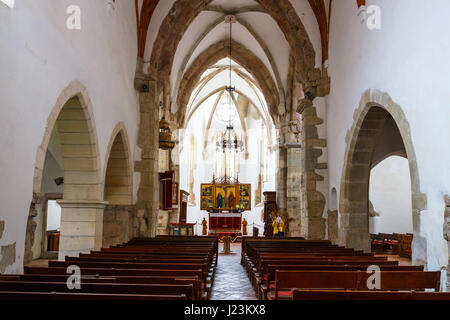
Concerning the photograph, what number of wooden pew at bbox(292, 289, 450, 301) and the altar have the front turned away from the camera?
1

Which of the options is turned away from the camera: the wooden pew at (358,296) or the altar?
the wooden pew

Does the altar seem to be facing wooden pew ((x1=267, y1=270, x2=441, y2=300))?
yes

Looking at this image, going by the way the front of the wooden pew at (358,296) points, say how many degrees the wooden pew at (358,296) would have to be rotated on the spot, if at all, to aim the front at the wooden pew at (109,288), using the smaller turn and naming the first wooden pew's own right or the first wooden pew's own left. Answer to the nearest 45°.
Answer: approximately 90° to the first wooden pew's own left

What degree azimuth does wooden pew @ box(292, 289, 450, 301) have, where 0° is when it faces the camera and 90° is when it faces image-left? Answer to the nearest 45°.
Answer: approximately 180°

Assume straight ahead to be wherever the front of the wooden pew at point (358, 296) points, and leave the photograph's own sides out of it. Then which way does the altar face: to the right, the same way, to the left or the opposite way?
the opposite way

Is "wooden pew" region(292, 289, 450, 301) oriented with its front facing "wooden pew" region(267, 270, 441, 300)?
yes
